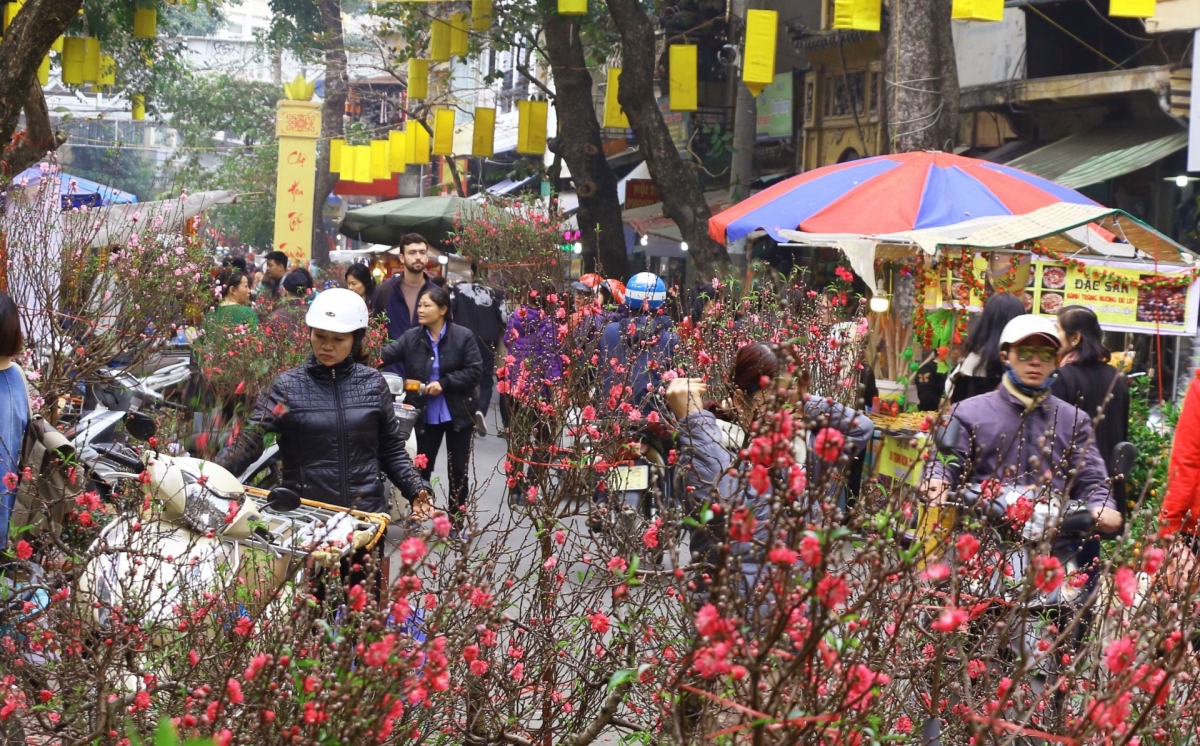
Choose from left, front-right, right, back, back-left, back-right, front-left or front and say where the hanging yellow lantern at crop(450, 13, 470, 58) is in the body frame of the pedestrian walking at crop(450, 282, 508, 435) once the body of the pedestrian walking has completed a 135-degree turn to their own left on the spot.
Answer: back-right

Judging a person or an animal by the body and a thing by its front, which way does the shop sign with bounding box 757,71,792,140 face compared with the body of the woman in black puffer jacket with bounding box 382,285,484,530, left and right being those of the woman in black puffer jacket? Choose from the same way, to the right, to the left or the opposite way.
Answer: the same way

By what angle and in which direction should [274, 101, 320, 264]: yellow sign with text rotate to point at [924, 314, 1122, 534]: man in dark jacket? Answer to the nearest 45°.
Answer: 0° — it already faces them

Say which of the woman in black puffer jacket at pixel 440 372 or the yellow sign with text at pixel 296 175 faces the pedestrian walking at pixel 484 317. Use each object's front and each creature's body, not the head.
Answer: the yellow sign with text

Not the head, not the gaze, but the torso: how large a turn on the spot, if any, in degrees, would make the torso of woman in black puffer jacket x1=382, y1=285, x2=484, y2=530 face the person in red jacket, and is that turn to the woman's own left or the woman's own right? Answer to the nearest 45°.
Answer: approximately 90° to the woman's own left

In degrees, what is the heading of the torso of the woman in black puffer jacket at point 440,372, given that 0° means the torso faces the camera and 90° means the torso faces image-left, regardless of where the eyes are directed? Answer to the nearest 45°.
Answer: approximately 45°

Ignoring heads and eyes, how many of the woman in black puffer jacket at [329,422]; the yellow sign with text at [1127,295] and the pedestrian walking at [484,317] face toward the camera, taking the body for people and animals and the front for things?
2

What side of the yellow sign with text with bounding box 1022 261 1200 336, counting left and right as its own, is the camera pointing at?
front

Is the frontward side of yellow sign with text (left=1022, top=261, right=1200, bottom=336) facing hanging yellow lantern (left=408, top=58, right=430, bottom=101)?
no

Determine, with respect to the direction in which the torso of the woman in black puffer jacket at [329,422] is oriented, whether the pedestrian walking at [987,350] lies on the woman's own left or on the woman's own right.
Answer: on the woman's own left

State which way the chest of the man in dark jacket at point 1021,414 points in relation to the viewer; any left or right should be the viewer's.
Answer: facing the viewer

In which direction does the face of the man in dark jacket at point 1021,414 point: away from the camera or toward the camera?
toward the camera

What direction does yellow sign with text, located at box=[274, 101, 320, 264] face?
toward the camera

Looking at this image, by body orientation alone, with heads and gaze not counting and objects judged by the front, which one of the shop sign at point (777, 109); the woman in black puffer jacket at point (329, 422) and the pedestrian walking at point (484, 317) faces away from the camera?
the pedestrian walking

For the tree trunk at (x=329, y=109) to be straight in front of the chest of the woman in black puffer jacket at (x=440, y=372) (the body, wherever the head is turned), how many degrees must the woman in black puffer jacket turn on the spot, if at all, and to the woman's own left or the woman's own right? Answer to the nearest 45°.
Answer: approximately 135° to the woman's own right

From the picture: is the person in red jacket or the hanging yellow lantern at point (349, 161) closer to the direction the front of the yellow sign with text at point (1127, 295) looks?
the person in red jacket

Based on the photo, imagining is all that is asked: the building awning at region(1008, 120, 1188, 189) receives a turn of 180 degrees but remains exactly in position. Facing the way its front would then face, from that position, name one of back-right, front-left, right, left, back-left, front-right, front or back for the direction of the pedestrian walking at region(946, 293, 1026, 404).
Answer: back-right

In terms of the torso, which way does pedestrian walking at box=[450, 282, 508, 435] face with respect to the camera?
away from the camera
